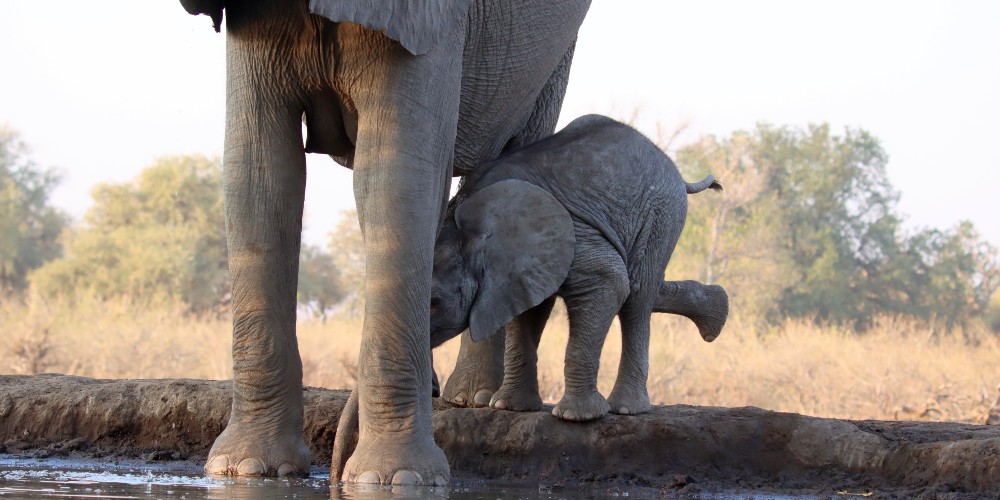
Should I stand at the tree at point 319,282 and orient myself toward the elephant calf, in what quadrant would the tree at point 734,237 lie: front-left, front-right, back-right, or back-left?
front-left

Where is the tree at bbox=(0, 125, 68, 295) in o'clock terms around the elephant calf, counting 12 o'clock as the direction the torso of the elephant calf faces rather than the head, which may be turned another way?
The tree is roughly at 2 o'clock from the elephant calf.

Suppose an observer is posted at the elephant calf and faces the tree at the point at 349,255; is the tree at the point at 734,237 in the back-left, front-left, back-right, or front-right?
front-right

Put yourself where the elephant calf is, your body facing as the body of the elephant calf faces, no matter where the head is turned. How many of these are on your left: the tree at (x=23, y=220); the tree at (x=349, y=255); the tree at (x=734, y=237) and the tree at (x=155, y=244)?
0

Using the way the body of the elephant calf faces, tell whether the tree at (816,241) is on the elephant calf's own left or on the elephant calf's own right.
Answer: on the elephant calf's own right

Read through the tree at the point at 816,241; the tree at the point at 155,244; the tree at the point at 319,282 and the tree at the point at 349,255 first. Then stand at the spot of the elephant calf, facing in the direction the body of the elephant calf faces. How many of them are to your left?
0

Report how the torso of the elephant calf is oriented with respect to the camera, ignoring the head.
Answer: to the viewer's left

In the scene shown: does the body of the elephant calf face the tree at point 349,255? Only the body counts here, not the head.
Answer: no

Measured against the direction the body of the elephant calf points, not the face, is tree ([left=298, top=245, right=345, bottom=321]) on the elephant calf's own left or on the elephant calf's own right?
on the elephant calf's own right

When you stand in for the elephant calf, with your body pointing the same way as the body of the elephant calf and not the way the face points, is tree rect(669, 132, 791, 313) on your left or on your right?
on your right
